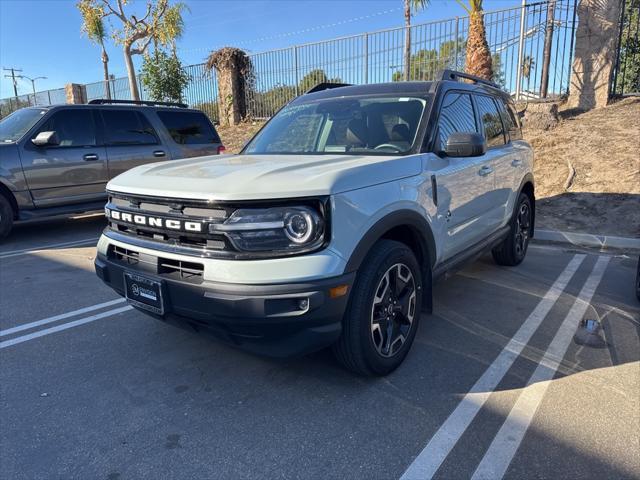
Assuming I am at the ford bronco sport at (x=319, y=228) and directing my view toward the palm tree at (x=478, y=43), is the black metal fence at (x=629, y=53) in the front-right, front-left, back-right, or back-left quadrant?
front-right

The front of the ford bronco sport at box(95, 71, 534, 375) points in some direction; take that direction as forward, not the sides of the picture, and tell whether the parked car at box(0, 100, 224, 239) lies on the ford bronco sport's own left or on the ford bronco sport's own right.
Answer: on the ford bronco sport's own right

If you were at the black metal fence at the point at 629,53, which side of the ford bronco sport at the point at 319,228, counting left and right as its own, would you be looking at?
back

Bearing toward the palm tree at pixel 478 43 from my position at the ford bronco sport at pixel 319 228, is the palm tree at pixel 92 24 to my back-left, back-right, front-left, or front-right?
front-left

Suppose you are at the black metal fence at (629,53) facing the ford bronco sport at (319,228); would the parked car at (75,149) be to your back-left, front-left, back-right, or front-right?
front-right

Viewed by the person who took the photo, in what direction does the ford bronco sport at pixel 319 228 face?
facing the viewer and to the left of the viewer

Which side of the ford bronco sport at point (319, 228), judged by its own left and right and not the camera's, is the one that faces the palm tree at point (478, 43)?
back

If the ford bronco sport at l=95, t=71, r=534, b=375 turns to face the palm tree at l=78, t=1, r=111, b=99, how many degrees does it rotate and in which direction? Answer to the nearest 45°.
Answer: approximately 90° to its right

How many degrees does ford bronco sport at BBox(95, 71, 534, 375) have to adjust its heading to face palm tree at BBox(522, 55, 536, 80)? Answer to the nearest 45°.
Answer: approximately 180°
